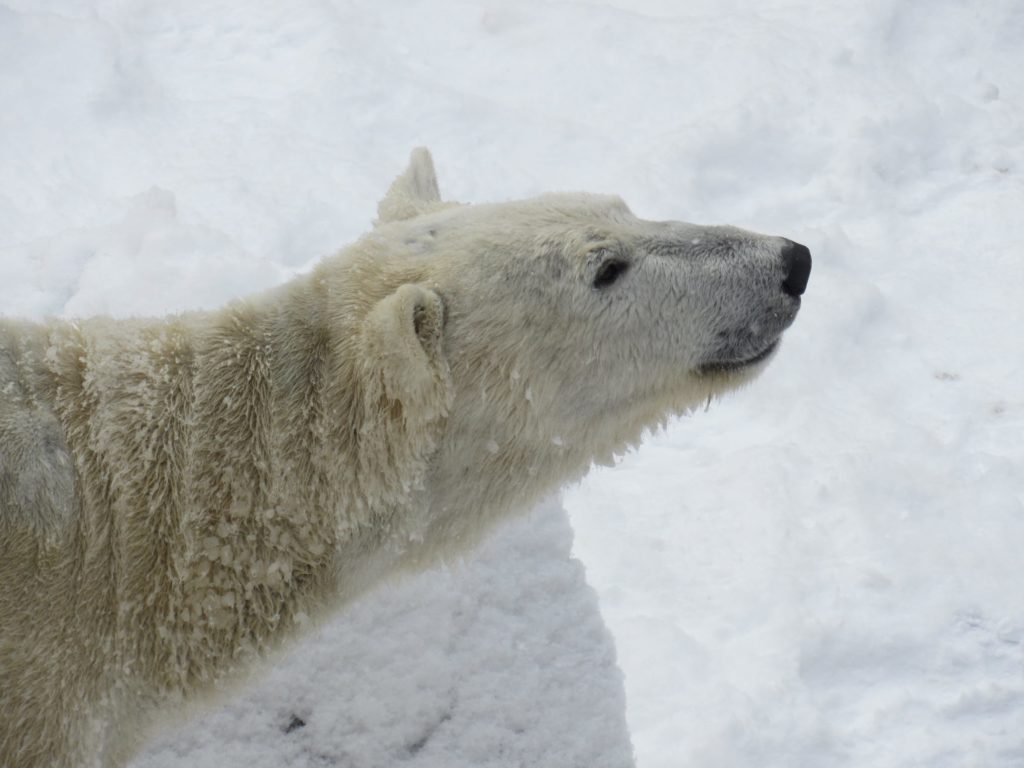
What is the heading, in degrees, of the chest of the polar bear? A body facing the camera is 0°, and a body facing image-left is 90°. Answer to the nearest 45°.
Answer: approximately 270°
